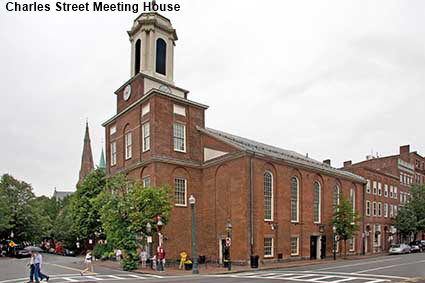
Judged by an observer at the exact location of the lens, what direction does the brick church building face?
facing the viewer and to the left of the viewer

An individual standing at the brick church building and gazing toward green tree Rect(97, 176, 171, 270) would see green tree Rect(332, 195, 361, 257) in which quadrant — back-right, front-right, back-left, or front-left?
back-left

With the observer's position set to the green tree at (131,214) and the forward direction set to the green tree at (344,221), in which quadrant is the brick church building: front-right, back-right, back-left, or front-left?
front-left

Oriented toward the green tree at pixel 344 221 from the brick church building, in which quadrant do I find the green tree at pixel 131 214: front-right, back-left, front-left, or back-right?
back-right

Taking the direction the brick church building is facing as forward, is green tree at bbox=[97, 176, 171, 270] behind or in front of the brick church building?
in front
